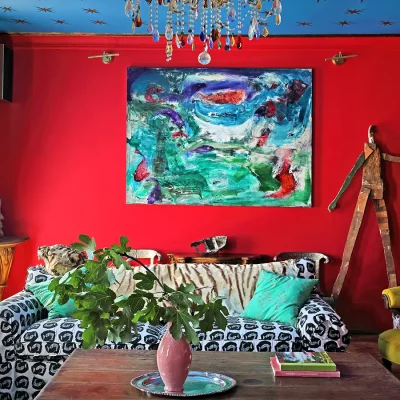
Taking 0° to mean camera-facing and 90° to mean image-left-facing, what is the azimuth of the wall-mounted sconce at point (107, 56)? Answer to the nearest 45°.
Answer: approximately 0°

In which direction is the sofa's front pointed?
toward the camera

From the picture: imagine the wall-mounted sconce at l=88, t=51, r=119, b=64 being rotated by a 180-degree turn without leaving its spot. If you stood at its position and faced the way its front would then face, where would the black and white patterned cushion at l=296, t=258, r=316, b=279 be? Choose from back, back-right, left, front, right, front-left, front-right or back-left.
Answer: back-right

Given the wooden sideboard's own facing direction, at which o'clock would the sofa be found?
The sofa is roughly at 1 o'clock from the wooden sideboard.

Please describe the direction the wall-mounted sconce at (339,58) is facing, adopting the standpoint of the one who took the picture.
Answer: facing the viewer

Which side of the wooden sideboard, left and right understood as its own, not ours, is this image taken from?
front

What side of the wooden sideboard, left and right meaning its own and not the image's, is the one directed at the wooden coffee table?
front

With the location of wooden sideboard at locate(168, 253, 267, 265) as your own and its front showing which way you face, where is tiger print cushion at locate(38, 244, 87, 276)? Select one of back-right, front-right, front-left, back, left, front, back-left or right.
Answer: front-right

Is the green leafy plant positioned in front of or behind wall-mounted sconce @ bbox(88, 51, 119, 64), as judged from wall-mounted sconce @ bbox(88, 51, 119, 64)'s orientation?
in front

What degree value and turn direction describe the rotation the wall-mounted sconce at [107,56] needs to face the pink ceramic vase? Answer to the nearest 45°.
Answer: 0° — it already faces it

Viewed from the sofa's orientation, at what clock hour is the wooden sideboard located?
The wooden sideboard is roughly at 7 o'clock from the sofa.
